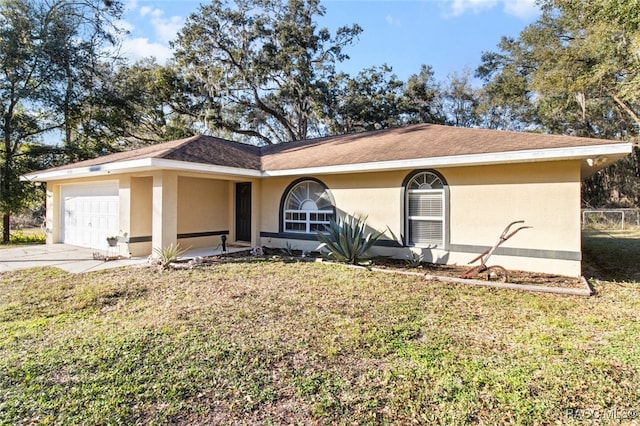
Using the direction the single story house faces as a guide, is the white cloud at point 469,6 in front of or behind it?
behind

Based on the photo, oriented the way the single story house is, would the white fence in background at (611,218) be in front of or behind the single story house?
behind

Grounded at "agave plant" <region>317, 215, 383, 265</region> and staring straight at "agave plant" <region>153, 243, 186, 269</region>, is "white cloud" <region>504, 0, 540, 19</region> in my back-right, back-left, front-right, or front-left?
back-right

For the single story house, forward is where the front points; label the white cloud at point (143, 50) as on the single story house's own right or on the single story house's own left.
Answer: on the single story house's own right

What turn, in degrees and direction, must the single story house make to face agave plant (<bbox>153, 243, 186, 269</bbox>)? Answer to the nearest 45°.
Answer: approximately 45° to its right

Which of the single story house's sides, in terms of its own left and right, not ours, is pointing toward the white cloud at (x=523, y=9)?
back

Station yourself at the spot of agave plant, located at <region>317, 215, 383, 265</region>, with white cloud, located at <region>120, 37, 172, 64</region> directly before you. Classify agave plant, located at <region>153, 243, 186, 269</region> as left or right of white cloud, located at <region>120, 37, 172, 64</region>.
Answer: left
